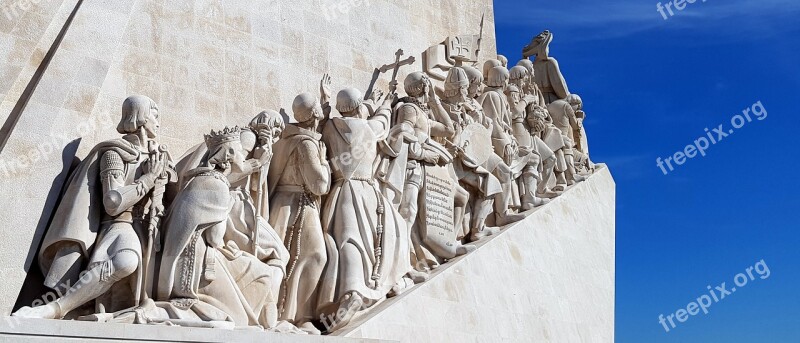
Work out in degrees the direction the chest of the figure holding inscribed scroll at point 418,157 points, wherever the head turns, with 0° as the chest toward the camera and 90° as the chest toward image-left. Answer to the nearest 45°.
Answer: approximately 315°

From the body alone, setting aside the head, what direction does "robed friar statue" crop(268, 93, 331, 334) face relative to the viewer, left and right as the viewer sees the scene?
facing to the right of the viewer

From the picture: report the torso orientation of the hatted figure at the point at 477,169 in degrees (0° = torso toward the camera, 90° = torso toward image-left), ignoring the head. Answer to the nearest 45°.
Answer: approximately 315°

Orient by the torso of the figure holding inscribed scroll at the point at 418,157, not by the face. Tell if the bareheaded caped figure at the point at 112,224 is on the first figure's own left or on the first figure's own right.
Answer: on the first figure's own right

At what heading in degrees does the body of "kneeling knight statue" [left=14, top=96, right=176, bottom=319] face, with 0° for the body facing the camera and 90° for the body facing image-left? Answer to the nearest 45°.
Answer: approximately 270°

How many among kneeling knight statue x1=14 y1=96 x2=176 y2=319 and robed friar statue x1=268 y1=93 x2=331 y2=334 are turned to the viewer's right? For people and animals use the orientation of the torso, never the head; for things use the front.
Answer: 2
